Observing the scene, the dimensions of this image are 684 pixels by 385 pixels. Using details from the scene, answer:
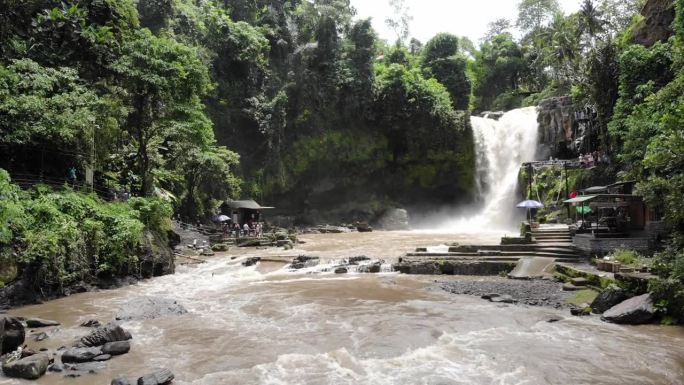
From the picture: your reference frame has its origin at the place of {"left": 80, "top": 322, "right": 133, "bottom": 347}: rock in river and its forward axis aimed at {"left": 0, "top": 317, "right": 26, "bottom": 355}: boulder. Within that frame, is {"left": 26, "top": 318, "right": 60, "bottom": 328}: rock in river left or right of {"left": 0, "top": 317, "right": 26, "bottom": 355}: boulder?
right

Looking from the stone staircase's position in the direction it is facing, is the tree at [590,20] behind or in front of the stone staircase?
behind

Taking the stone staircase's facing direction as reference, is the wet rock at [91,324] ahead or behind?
ahead

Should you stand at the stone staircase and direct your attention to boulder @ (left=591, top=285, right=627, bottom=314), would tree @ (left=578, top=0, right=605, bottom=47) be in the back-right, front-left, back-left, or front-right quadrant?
back-left

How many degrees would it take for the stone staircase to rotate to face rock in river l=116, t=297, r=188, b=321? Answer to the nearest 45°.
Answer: approximately 45° to its right
